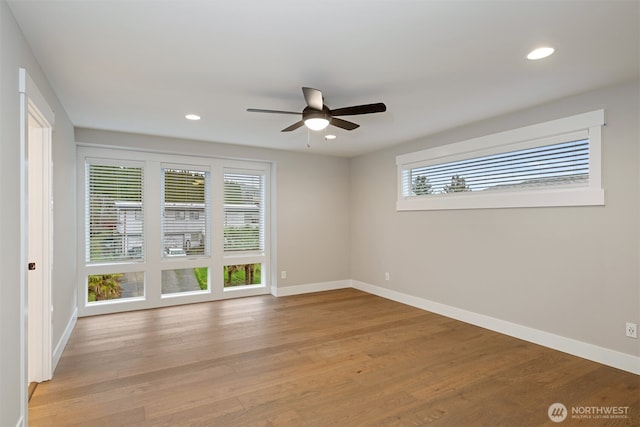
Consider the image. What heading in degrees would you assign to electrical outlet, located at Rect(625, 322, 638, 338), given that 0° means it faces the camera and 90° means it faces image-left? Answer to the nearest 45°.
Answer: approximately 45°

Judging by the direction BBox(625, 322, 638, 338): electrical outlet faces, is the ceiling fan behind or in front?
in front

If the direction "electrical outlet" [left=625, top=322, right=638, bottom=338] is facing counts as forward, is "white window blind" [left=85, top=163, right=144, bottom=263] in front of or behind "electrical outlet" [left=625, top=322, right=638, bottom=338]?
in front

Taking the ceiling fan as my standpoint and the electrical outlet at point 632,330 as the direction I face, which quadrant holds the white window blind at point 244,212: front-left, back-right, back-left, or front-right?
back-left

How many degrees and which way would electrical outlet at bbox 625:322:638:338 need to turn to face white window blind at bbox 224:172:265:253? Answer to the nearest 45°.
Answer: approximately 45° to its right
